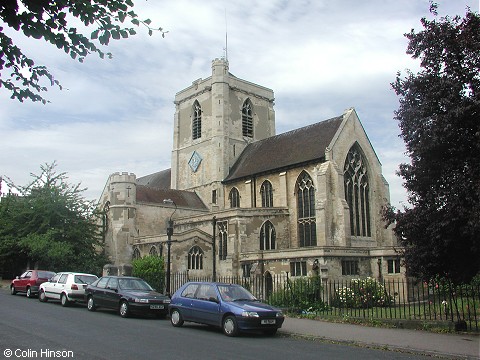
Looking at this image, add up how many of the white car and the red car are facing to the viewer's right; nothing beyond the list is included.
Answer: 0

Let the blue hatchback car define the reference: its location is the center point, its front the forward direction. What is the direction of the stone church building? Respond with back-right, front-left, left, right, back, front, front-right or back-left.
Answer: back-left

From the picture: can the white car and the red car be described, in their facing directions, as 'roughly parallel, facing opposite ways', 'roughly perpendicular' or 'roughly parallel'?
roughly parallel

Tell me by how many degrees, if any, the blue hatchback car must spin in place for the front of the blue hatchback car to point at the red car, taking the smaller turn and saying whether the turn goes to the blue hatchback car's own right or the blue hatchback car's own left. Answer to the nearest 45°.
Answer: approximately 180°

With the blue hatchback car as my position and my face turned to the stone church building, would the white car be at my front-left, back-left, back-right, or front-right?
front-left

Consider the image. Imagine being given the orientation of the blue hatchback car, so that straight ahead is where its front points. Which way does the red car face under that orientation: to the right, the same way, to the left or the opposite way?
the opposite way

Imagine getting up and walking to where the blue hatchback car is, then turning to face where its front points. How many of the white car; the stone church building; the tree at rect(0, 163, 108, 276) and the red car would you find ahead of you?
0

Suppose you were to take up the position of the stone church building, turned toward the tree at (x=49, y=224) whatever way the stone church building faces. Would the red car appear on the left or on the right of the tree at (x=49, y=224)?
left

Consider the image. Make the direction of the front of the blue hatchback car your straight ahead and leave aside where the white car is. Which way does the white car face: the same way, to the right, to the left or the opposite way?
the opposite way

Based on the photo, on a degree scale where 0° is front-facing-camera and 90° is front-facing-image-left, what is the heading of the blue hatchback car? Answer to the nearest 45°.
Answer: approximately 315°

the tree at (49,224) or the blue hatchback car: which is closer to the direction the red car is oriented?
the tree
